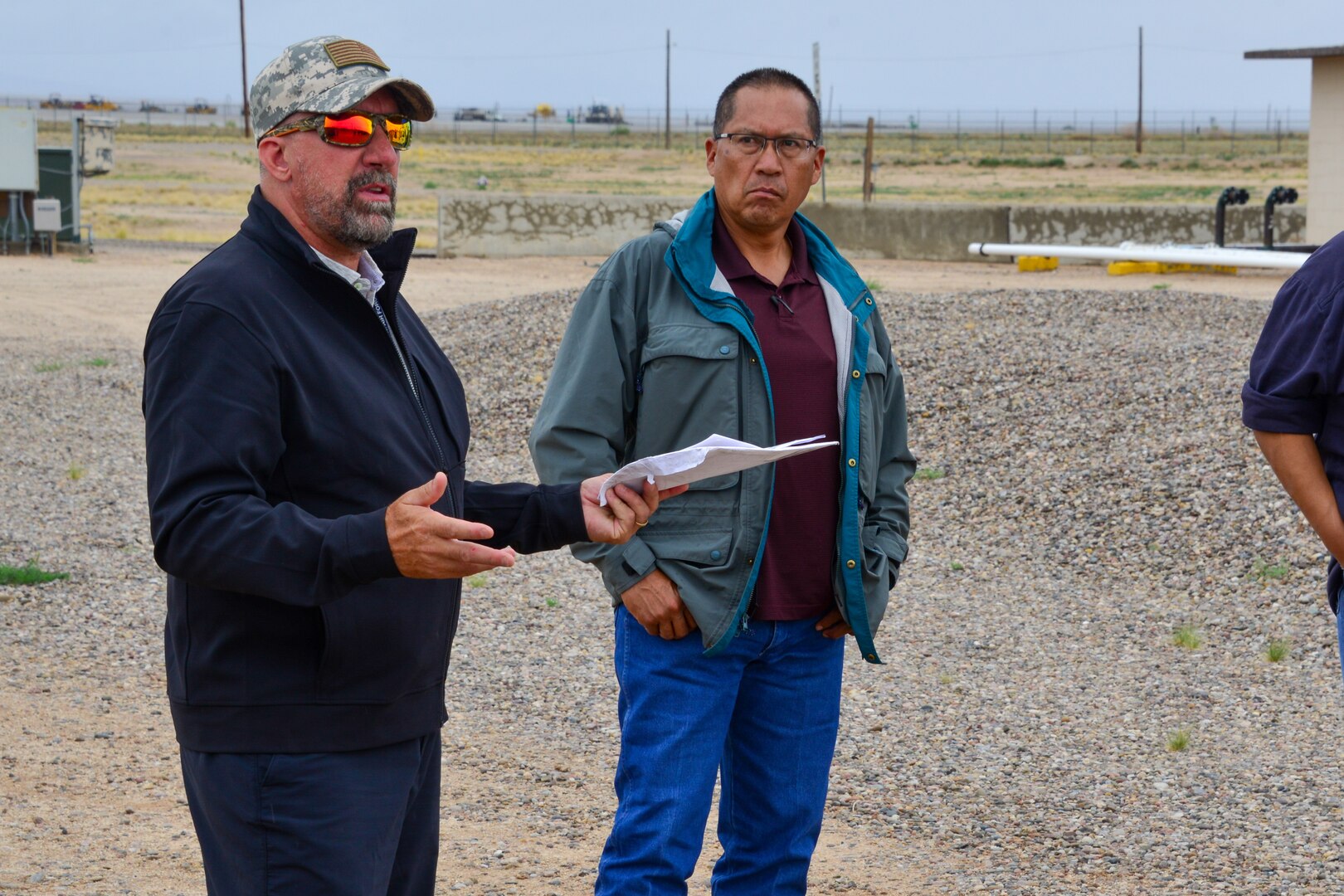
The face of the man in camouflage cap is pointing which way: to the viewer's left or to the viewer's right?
to the viewer's right

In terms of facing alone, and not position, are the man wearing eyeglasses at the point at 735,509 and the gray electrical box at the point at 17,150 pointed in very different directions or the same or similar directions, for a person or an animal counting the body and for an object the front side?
same or similar directions

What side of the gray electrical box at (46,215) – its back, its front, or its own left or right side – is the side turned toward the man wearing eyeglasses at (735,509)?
front

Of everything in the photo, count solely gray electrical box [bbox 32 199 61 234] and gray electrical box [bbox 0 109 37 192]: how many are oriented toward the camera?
2

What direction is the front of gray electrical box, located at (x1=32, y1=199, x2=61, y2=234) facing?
toward the camera

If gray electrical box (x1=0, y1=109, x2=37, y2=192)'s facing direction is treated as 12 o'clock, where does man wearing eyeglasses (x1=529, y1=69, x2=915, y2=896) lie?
The man wearing eyeglasses is roughly at 12 o'clock from the gray electrical box.

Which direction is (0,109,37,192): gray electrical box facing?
toward the camera

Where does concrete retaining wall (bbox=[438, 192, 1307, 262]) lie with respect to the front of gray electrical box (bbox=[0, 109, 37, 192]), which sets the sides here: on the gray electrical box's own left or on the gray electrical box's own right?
on the gray electrical box's own left

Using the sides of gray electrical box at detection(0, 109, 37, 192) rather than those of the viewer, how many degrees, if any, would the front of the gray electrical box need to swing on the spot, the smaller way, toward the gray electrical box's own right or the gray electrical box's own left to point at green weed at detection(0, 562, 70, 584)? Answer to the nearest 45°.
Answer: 0° — it already faces it

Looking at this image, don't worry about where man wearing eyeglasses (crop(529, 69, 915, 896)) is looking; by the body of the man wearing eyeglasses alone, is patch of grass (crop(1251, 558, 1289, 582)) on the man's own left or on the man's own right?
on the man's own left

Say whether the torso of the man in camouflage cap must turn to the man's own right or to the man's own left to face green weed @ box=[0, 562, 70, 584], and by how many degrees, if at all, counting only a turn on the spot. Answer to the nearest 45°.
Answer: approximately 135° to the man's own left

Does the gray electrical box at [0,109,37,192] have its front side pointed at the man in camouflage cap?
yes

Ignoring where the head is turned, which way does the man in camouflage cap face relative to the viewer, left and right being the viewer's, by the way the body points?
facing the viewer and to the right of the viewer

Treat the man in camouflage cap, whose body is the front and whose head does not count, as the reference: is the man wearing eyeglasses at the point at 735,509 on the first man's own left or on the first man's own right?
on the first man's own left
